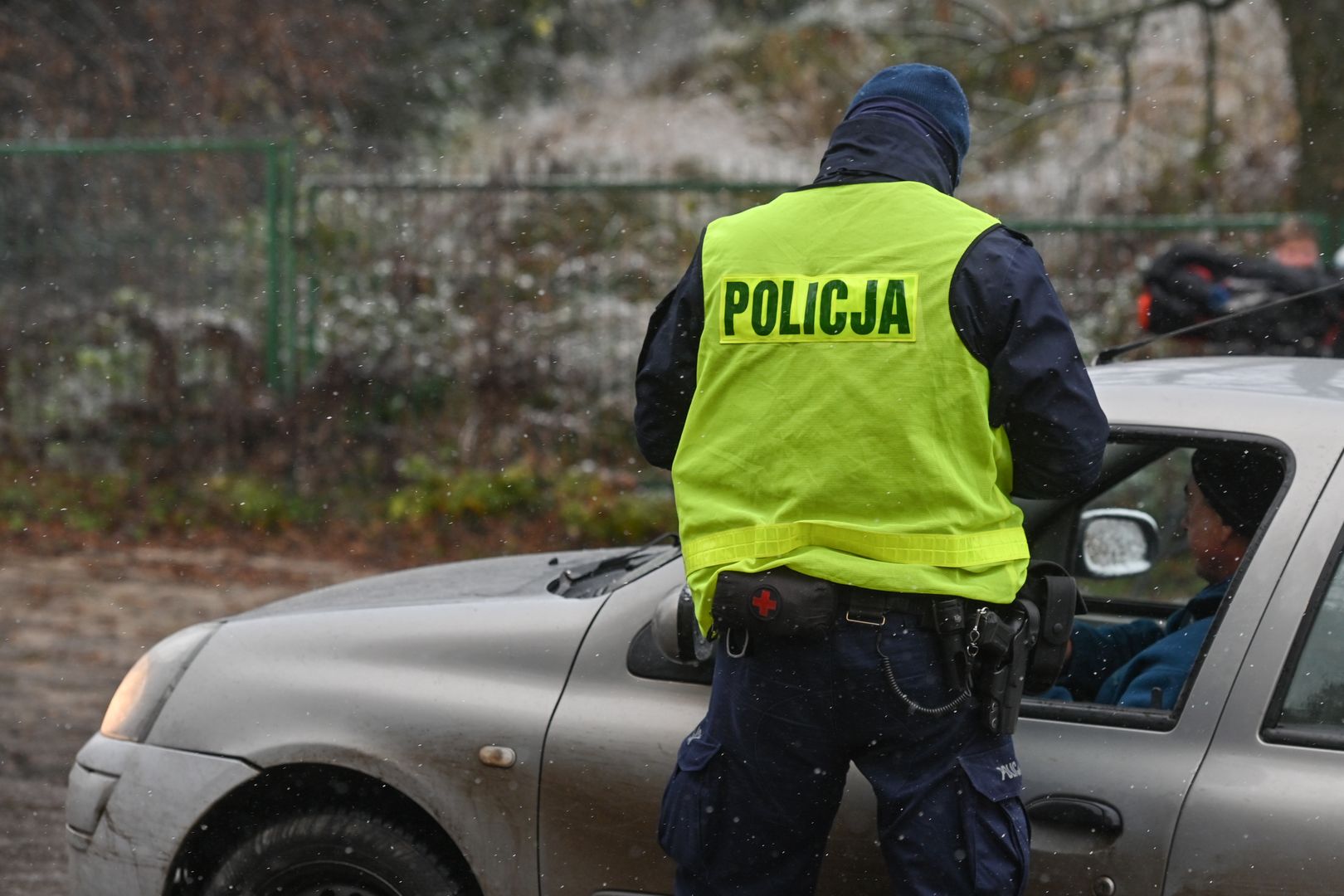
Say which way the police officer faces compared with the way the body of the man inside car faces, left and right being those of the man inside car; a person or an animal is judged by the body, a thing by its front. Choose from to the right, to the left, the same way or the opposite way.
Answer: to the right

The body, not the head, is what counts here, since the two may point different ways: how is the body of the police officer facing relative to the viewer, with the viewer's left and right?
facing away from the viewer

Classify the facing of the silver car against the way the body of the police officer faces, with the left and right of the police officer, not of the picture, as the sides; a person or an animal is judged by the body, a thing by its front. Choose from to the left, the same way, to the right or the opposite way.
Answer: to the left

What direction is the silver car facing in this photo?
to the viewer's left

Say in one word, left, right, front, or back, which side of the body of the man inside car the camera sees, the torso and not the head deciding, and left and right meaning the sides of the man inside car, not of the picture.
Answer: left

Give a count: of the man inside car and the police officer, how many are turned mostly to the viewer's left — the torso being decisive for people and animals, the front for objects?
1

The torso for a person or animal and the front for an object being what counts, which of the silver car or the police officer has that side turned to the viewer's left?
the silver car

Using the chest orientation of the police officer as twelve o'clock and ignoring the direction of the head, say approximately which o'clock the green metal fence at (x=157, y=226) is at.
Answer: The green metal fence is roughly at 11 o'clock from the police officer.

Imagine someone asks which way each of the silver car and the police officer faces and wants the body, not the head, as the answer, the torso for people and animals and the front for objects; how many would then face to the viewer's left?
1

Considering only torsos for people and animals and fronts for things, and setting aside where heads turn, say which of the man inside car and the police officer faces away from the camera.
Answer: the police officer

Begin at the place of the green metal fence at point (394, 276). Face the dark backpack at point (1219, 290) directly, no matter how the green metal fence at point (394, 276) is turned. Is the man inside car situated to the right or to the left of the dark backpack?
right
